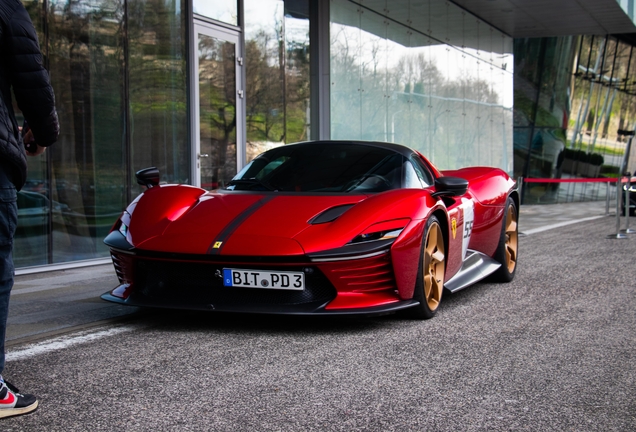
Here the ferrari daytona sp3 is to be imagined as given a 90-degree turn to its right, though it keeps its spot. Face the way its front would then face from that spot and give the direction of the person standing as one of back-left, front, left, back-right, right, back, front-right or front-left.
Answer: left

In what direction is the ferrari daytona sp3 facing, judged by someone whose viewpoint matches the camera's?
facing the viewer and to the left of the viewer
